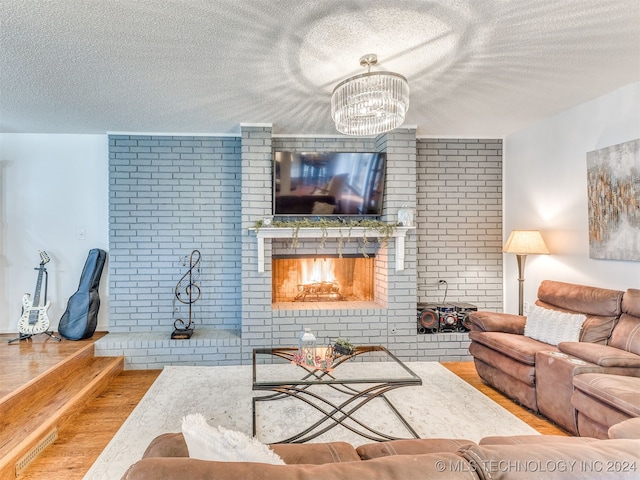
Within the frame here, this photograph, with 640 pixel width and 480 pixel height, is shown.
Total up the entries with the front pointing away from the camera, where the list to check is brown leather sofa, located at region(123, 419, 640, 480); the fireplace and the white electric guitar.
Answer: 1

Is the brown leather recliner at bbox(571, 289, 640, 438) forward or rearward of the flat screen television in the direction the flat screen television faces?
forward

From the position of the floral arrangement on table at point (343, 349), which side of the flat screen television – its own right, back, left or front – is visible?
front

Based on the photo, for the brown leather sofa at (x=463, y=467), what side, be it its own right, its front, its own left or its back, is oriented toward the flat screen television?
front

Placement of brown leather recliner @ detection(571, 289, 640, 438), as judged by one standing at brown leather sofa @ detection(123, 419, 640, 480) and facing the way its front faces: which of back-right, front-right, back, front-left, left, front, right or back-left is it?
front-right

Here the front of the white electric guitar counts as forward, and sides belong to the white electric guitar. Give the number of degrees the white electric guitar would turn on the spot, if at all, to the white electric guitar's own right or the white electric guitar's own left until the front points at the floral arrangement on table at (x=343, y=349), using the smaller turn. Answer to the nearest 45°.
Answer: approximately 45° to the white electric guitar's own left

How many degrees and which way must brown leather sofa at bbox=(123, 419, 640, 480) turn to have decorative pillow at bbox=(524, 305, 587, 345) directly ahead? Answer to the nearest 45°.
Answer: approximately 45° to its right

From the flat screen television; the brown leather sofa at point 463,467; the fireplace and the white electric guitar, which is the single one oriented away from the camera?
the brown leather sofa

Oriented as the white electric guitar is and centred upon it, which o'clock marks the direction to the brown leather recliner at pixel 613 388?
The brown leather recliner is roughly at 11 o'clock from the white electric guitar.

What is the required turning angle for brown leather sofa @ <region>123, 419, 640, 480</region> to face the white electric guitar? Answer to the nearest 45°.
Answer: approximately 45° to its left

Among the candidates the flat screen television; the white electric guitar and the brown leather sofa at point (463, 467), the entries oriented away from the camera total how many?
1

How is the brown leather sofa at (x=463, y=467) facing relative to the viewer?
away from the camera
